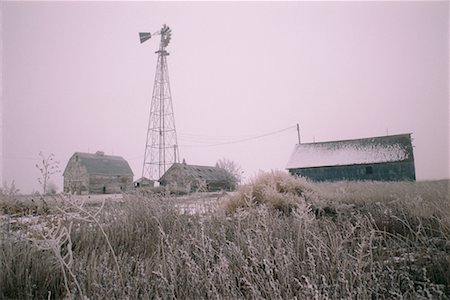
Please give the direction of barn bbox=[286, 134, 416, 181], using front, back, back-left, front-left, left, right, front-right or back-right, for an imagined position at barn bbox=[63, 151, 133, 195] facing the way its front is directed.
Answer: left

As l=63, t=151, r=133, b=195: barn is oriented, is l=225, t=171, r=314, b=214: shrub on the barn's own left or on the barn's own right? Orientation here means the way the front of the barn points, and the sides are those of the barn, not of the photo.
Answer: on the barn's own left

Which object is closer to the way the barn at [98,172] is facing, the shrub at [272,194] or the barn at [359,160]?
the shrub

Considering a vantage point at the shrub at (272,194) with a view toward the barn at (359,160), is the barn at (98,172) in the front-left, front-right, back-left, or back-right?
front-left

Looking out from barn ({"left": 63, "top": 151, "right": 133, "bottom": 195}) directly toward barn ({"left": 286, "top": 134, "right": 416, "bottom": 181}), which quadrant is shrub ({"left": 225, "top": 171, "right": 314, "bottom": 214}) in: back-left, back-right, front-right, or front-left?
front-right

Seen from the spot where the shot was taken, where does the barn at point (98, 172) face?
facing the viewer and to the left of the viewer
